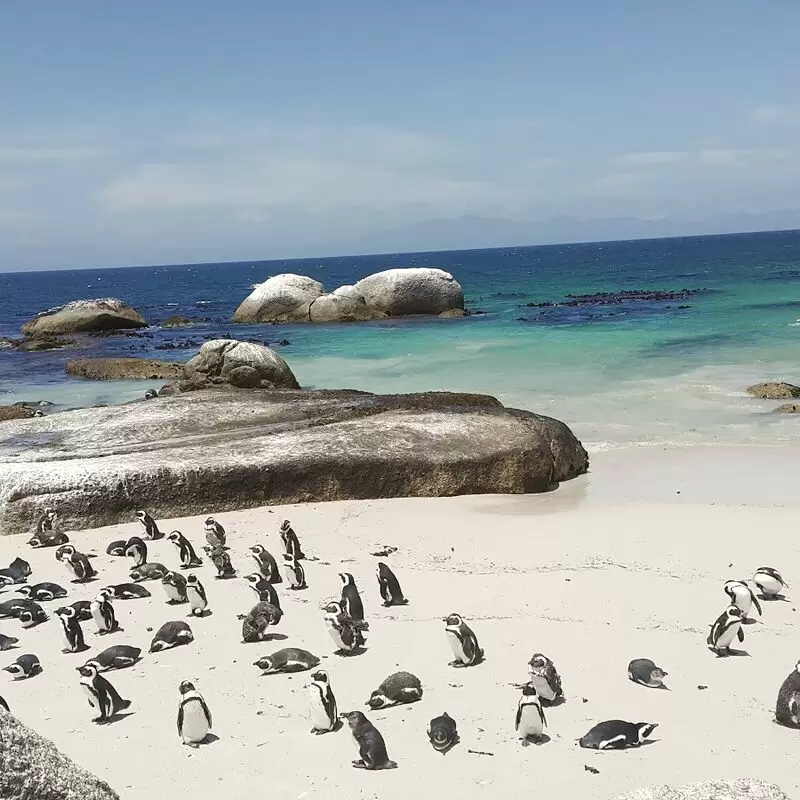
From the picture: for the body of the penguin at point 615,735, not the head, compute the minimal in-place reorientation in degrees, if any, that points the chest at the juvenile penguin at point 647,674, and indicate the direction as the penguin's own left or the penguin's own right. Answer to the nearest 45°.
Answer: approximately 90° to the penguin's own left

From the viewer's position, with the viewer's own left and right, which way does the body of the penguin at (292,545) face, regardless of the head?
facing to the left of the viewer

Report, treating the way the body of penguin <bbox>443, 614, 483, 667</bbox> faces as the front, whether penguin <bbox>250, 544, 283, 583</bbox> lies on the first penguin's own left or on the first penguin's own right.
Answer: on the first penguin's own right

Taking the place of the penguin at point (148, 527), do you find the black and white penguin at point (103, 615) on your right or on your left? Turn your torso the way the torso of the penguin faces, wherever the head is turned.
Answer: on your left

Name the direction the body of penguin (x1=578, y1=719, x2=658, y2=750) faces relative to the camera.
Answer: to the viewer's right

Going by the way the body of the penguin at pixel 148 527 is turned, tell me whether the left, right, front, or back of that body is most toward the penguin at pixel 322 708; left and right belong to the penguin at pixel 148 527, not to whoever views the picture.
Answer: left

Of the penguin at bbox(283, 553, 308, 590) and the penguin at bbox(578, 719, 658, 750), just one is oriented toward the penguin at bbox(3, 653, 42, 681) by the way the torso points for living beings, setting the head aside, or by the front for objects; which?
the penguin at bbox(283, 553, 308, 590)

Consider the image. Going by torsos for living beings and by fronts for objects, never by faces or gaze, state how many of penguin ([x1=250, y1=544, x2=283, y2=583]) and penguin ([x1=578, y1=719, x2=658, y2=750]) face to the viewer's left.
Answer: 1

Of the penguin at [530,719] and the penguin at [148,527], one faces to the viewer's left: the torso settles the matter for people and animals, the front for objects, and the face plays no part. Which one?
the penguin at [148,527]

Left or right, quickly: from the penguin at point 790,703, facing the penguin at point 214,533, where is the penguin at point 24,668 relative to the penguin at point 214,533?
left
